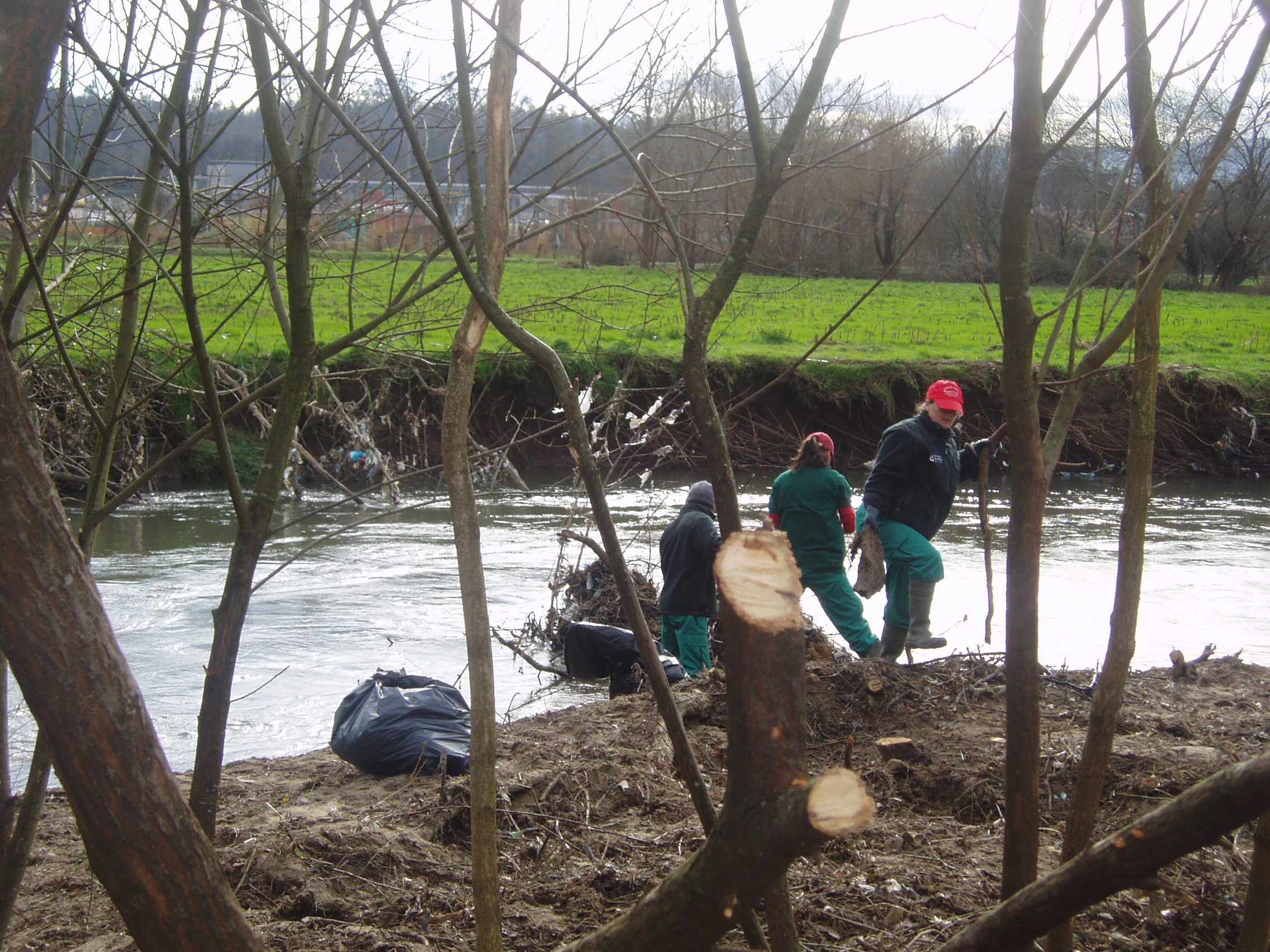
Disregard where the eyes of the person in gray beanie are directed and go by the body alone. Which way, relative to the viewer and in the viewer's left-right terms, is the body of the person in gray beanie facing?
facing away from the viewer and to the right of the viewer

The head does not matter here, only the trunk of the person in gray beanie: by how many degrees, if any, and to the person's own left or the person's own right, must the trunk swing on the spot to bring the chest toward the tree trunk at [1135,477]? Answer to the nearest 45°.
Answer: approximately 135° to the person's own right

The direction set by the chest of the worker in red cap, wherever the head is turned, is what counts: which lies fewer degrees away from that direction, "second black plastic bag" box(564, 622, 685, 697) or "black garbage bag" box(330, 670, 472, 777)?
the black garbage bag

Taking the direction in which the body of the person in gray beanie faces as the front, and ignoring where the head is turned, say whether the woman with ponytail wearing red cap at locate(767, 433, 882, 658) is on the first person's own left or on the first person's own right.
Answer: on the first person's own right

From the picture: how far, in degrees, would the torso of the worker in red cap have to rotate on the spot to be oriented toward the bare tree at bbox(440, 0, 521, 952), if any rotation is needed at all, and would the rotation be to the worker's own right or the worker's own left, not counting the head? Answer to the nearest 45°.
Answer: approximately 45° to the worker's own right
